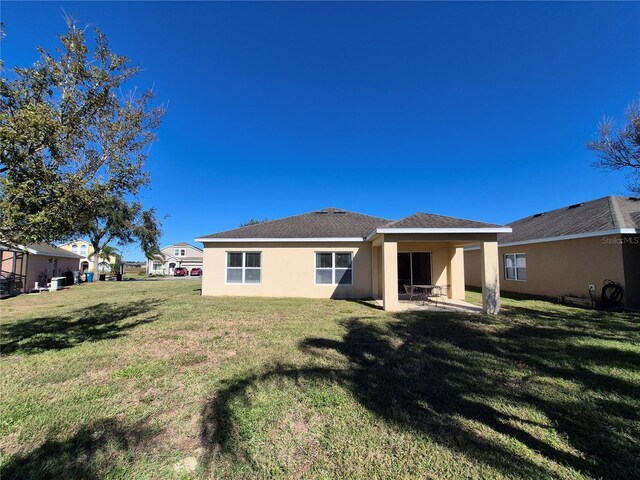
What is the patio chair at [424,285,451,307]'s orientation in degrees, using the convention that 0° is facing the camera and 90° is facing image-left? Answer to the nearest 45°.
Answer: approximately 45°

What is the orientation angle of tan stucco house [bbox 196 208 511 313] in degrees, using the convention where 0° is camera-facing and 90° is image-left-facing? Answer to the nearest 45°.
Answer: approximately 180°

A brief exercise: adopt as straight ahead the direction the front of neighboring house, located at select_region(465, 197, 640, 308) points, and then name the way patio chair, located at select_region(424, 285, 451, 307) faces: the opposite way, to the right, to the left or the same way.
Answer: to the left

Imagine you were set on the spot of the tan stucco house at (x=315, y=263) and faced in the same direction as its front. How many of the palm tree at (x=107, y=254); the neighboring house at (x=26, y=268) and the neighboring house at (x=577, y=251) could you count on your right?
1

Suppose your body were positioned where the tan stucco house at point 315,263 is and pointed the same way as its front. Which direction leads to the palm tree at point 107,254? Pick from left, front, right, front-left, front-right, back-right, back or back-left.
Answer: front-left

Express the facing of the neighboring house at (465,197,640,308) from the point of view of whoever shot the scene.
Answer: facing away from the viewer and to the left of the viewer

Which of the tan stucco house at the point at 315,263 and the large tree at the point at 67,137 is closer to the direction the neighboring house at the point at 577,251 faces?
the tan stucco house

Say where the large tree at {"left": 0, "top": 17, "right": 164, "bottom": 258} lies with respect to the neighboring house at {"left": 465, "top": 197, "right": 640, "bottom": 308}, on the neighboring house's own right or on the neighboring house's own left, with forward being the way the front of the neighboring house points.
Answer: on the neighboring house's own left

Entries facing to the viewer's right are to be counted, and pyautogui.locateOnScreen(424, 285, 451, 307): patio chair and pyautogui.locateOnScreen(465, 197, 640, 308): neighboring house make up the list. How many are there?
0

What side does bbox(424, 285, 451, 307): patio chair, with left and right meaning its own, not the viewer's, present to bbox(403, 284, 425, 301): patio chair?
front

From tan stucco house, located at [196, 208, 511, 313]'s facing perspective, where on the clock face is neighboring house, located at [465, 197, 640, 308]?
The neighboring house is roughly at 3 o'clock from the tan stucco house.

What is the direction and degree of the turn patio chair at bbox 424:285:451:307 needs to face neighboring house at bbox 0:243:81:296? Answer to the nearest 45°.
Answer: approximately 45° to its right

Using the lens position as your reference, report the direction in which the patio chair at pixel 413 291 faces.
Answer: facing the viewer and to the right of the viewer

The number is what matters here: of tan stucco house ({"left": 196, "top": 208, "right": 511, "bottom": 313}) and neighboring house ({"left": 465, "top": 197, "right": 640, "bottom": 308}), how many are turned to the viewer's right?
0

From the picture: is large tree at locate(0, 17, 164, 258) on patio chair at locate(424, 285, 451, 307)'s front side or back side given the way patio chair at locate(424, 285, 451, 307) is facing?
on the front side
